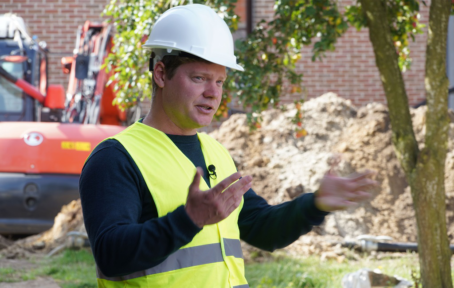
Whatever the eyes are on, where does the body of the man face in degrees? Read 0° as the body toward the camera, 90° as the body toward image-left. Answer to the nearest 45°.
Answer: approximately 315°

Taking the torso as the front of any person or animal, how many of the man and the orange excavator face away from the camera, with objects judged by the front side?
1

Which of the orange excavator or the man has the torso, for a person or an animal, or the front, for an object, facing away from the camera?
the orange excavator

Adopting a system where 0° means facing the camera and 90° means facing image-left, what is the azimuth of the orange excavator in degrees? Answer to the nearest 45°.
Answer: approximately 180°

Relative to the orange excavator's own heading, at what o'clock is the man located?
The man is roughly at 6 o'clock from the orange excavator.

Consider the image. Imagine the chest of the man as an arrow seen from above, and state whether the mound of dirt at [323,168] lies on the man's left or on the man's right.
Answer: on the man's left
